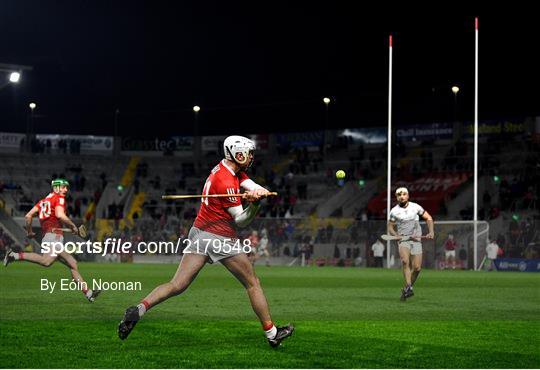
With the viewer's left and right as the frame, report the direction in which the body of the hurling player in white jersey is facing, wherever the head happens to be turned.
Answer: facing the viewer

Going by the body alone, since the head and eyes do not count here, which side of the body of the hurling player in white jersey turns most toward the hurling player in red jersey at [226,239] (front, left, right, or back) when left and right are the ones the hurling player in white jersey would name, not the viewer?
front
